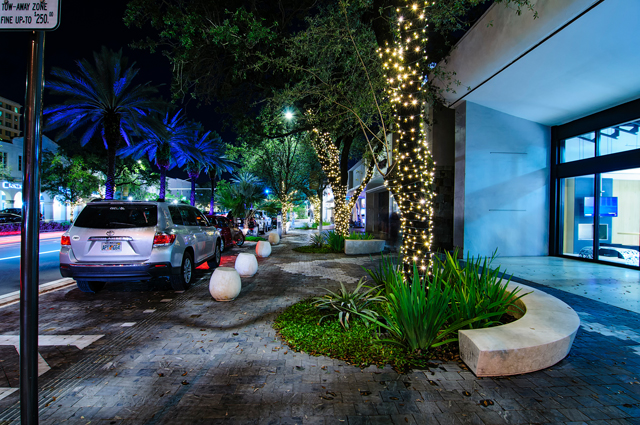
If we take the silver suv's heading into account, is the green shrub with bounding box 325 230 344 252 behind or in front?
in front

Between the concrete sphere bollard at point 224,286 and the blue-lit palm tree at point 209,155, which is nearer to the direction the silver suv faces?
the blue-lit palm tree

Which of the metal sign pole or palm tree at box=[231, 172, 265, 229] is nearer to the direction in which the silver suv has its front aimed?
the palm tree

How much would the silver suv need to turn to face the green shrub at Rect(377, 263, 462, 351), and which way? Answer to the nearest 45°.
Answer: approximately 90° to its right

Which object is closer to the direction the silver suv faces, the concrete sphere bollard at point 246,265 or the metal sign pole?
the concrete sphere bollard

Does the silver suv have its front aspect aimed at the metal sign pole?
no

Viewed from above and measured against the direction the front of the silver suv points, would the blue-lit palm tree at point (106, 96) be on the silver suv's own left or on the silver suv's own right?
on the silver suv's own left

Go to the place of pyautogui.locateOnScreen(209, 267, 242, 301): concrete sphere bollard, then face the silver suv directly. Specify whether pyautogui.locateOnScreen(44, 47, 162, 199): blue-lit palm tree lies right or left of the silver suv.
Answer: right

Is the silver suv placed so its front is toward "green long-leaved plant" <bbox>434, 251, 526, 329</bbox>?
no

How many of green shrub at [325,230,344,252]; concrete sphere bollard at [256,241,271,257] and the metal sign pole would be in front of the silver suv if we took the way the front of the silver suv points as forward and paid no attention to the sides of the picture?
2

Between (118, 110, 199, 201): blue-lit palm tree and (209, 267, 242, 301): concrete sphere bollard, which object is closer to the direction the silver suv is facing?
the blue-lit palm tree

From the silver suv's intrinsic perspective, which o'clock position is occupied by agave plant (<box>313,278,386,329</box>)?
The agave plant is roughly at 5 o'clock from the silver suv.

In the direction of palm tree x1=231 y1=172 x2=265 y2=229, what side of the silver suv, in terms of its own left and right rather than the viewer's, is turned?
front

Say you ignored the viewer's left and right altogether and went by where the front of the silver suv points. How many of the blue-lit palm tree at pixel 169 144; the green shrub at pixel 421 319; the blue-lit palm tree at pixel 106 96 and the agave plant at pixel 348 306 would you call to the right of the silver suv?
2

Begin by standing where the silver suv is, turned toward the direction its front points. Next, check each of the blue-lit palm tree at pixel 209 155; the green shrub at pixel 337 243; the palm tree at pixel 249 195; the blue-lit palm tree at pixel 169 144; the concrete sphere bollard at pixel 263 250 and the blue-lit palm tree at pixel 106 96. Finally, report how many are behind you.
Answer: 0

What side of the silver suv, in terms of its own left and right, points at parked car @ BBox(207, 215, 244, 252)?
front

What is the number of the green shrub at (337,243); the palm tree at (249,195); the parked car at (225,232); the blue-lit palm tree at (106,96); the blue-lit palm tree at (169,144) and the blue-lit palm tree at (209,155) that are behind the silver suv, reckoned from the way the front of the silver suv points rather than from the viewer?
0

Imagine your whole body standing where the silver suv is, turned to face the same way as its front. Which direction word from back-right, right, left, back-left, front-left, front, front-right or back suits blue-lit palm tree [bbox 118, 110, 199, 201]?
front-left

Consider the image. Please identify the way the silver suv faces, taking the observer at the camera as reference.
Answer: facing away from the viewer and to the right of the viewer

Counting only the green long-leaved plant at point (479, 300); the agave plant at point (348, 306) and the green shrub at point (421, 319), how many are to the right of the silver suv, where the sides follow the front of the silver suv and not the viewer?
3

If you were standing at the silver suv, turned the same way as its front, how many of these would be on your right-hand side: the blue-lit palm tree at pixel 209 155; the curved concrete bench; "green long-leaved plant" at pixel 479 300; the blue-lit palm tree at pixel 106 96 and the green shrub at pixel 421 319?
3

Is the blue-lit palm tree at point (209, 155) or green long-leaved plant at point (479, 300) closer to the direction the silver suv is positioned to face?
the blue-lit palm tree

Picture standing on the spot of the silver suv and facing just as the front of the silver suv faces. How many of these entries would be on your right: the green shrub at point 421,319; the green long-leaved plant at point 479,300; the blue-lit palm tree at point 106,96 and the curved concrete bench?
3
